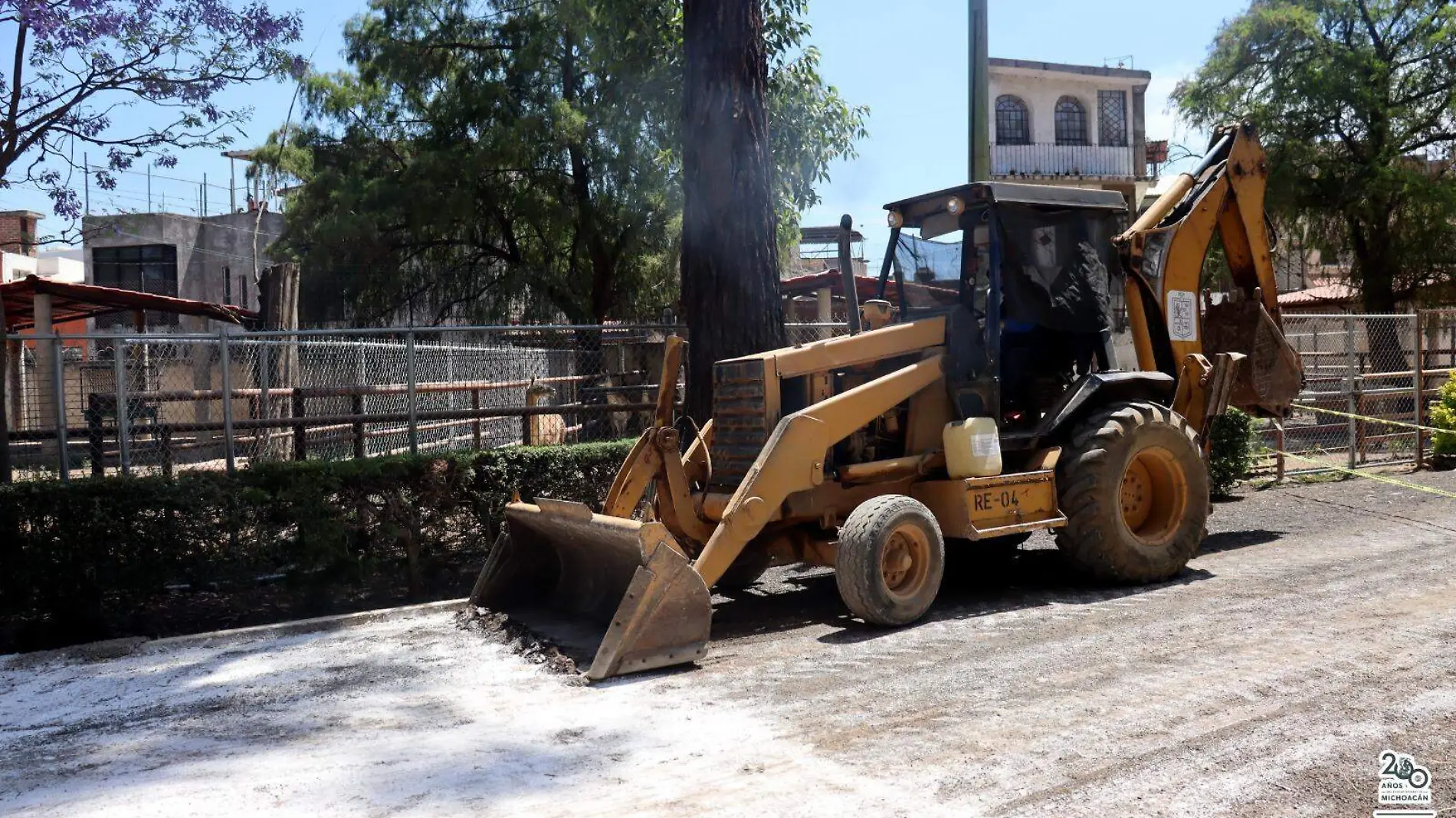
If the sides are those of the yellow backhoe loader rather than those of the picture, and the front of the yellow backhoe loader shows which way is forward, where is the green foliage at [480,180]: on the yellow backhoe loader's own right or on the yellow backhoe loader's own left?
on the yellow backhoe loader's own right

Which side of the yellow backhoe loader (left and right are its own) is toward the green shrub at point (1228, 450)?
back

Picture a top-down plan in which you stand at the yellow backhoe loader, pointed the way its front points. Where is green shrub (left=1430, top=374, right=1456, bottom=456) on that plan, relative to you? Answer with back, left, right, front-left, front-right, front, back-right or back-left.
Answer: back

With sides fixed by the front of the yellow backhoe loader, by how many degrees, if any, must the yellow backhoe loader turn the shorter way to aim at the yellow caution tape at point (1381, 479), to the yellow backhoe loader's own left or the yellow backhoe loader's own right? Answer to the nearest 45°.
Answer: approximately 180°

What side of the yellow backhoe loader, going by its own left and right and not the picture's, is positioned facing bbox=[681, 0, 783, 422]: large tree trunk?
right

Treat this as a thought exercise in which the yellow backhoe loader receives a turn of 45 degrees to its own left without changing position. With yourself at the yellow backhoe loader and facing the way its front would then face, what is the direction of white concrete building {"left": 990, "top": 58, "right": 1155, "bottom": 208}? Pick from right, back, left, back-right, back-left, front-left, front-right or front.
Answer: back

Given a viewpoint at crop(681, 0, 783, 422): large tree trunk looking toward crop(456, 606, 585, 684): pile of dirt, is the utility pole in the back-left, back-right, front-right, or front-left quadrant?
back-left

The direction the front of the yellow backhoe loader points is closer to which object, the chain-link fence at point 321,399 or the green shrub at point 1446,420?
the chain-link fence

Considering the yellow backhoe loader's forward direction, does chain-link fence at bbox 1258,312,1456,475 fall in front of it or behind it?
behind

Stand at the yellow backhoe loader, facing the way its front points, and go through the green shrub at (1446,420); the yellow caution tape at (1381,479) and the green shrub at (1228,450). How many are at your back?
3

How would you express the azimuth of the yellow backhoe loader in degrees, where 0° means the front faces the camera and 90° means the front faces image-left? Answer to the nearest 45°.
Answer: approximately 45°
